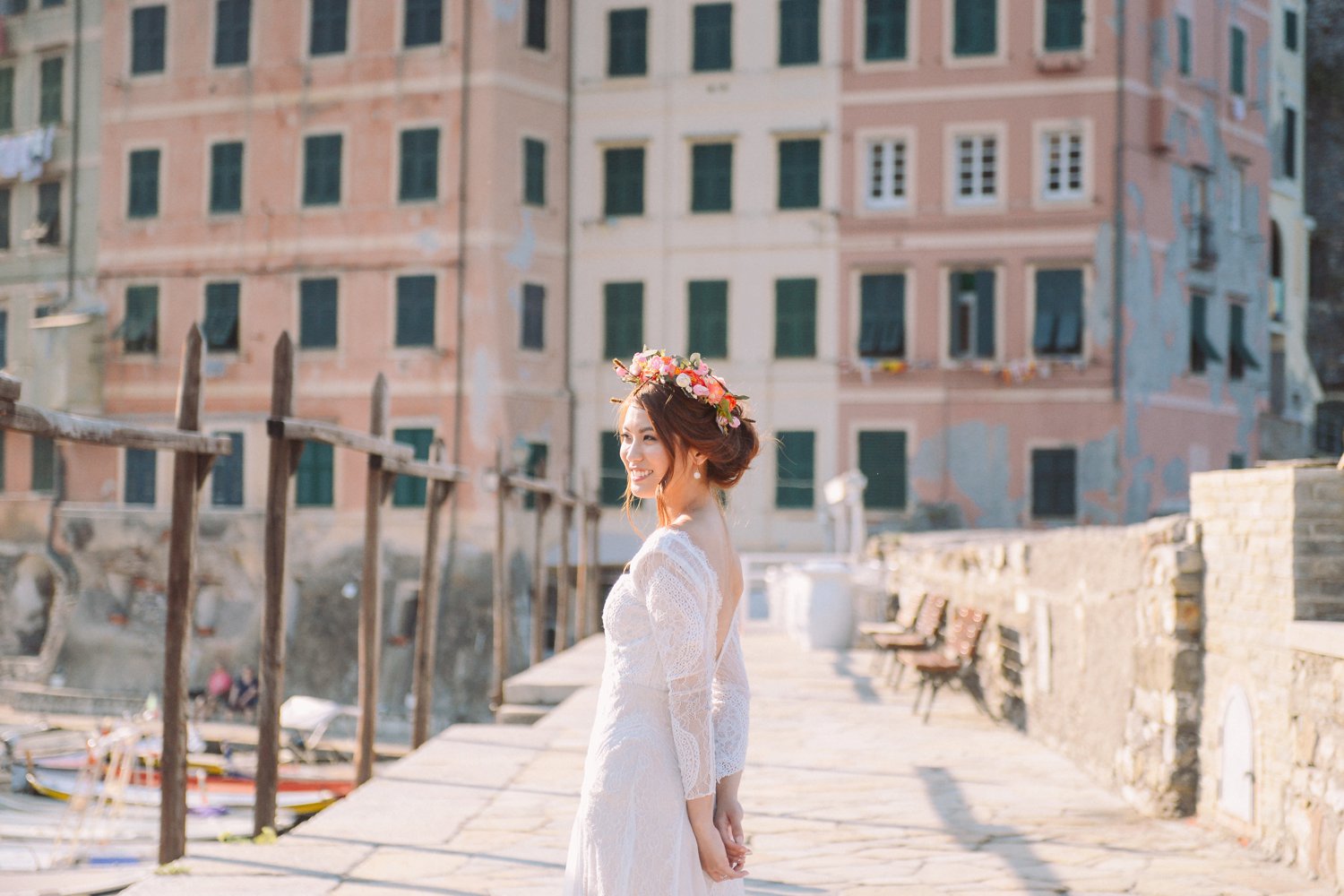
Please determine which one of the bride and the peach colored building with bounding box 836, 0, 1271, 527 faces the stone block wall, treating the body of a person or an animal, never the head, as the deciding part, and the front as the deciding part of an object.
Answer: the peach colored building

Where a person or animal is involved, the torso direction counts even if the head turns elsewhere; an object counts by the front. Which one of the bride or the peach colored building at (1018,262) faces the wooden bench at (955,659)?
the peach colored building

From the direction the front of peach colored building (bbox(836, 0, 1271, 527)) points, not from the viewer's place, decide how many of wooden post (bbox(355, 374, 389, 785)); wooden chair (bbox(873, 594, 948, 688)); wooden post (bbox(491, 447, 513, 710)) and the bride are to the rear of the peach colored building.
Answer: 0

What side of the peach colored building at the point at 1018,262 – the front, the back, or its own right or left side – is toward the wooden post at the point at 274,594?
front

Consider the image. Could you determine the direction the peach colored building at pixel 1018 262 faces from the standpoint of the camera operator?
facing the viewer

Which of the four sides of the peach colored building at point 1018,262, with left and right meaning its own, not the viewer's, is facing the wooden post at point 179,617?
front

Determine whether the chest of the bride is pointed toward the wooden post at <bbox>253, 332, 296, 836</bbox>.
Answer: no

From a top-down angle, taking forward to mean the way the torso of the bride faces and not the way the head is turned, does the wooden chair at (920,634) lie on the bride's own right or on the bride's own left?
on the bride's own right

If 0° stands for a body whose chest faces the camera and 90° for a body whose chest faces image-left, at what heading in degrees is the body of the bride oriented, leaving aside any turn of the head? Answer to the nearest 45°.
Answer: approximately 90°

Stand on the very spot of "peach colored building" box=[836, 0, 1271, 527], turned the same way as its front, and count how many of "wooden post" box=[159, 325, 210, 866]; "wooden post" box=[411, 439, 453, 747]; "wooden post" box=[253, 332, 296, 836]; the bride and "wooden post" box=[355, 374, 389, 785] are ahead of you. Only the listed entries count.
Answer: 5

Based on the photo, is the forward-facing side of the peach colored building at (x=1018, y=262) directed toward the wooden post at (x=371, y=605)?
yes

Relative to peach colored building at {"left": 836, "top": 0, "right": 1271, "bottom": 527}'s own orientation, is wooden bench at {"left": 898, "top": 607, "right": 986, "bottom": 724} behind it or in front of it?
in front

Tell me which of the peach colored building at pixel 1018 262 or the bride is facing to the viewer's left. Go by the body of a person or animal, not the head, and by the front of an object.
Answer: the bride

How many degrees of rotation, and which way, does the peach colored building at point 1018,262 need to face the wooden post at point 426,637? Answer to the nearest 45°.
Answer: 0° — it already faces it

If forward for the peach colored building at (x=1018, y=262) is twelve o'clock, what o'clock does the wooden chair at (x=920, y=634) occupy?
The wooden chair is roughly at 12 o'clock from the peach colored building.
